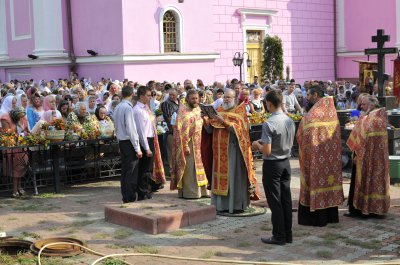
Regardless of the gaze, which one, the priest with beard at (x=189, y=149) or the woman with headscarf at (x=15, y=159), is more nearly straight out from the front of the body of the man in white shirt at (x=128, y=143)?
the priest with beard

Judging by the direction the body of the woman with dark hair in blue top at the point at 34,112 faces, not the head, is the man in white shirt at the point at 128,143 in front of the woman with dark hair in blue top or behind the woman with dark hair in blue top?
in front

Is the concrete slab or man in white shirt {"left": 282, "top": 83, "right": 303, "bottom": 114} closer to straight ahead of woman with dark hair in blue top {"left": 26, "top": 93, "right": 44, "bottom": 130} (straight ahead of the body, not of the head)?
the concrete slab

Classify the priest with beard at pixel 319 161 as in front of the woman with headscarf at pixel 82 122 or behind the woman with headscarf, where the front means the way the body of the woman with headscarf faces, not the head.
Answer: in front

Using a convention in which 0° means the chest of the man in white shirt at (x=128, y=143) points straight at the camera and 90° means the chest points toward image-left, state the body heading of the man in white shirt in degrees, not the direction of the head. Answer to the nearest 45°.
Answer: approximately 225°

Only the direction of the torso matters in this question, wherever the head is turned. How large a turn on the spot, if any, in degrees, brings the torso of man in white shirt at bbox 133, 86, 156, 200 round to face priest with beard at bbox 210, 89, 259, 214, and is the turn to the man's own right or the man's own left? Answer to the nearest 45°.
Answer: approximately 45° to the man's own right

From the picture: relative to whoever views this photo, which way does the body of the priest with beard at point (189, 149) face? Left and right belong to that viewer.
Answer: facing the viewer and to the right of the viewer

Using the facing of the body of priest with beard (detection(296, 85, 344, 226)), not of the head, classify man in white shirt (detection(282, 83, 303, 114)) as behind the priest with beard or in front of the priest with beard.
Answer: in front
